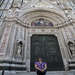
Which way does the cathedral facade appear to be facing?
toward the camera

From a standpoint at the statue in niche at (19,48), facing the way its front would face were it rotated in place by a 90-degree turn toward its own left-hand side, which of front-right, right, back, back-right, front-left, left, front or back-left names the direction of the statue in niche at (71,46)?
front

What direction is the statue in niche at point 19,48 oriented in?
toward the camera
